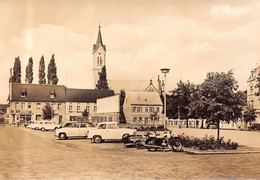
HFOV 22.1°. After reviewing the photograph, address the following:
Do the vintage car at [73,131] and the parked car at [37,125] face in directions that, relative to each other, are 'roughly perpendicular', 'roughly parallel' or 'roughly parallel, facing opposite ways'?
roughly parallel

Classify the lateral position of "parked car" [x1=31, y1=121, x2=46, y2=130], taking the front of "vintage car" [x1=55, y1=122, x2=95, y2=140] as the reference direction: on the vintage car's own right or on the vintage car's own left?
on the vintage car's own right

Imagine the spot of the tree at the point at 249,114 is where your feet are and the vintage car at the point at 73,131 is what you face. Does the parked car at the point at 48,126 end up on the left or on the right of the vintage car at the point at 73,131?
right

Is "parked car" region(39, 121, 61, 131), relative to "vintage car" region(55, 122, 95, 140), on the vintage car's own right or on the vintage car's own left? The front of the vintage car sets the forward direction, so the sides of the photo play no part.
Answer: on the vintage car's own right

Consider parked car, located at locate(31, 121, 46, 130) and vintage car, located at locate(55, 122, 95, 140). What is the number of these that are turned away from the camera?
0

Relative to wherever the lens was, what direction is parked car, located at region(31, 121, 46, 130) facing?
facing the viewer and to the left of the viewer
